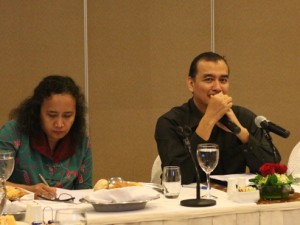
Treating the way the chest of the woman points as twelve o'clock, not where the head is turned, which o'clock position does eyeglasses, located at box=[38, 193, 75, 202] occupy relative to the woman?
The eyeglasses is roughly at 12 o'clock from the woman.

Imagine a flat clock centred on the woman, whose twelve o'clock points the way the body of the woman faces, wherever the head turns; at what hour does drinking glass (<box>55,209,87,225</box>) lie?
The drinking glass is roughly at 12 o'clock from the woman.

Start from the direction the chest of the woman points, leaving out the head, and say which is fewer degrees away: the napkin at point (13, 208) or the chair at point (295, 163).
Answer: the napkin

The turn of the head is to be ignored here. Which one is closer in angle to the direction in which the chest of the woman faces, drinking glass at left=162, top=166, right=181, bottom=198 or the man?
the drinking glass

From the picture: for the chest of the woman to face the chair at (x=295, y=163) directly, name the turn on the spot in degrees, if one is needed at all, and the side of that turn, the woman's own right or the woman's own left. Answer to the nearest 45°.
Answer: approximately 90° to the woman's own left

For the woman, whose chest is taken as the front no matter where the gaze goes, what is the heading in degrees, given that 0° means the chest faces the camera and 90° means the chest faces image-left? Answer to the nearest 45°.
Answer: approximately 0°
